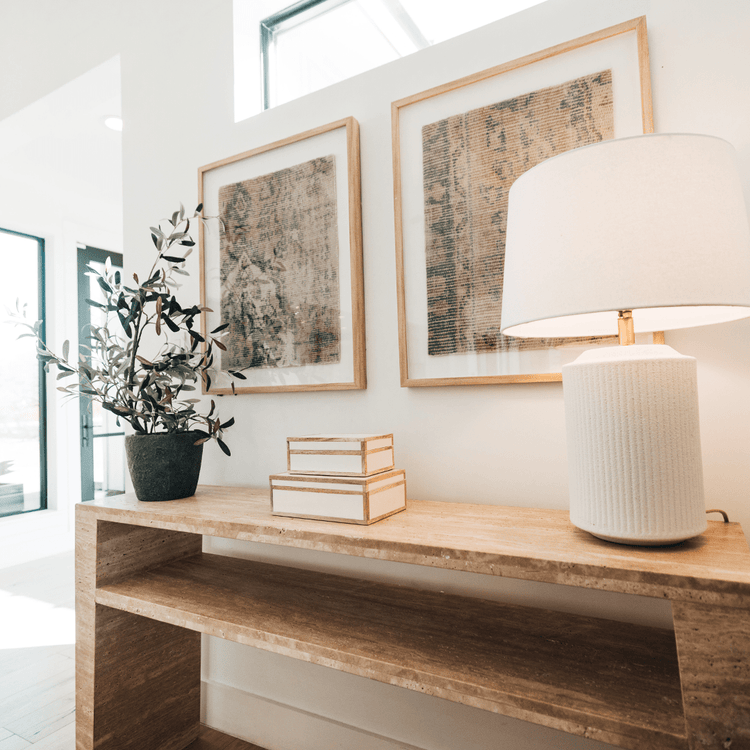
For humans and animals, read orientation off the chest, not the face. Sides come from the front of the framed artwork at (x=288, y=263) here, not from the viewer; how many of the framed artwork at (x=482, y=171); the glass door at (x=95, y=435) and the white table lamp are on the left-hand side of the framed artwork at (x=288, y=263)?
2

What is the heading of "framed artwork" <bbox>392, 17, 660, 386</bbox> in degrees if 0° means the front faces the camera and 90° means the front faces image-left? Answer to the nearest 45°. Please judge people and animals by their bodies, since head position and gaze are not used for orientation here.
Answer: approximately 45°

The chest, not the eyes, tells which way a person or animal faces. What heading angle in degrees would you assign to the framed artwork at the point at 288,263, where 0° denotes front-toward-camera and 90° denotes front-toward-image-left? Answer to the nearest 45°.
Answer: approximately 45°

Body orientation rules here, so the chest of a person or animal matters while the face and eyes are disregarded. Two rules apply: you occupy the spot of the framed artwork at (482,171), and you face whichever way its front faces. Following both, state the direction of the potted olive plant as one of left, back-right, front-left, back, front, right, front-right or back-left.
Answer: front-right

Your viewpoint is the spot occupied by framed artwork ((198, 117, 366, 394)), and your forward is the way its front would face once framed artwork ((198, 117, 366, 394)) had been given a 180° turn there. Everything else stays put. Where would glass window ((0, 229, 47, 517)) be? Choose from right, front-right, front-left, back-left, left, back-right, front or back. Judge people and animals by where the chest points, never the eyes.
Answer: left

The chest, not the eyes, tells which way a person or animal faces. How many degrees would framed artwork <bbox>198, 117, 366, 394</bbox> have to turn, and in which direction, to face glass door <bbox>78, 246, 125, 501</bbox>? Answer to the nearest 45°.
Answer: approximately 90° to its right

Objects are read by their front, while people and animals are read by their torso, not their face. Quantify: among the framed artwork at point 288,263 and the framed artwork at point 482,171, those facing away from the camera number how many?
0
